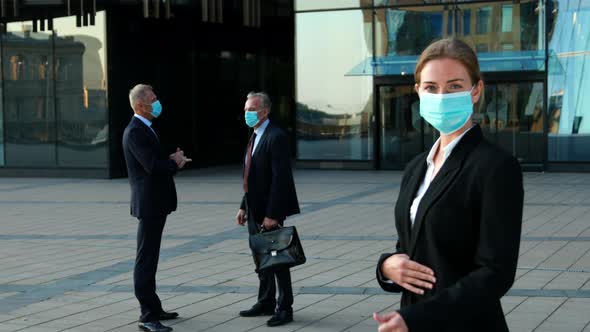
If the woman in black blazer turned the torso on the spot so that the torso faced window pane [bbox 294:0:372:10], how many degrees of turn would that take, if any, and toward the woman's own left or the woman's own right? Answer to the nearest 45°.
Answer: approximately 135° to the woman's own right

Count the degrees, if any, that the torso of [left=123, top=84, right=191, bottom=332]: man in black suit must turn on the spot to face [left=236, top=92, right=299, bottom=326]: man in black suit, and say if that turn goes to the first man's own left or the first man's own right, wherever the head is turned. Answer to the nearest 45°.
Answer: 0° — they already face them

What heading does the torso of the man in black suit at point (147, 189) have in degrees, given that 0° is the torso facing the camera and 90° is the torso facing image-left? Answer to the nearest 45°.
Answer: approximately 270°

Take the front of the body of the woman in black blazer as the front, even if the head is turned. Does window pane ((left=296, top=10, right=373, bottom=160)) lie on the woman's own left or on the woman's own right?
on the woman's own right

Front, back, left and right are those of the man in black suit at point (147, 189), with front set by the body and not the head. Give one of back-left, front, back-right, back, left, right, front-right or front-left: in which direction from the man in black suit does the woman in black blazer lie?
right

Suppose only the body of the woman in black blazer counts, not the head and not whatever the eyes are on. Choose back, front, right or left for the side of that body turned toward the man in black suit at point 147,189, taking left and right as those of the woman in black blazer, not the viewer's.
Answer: right

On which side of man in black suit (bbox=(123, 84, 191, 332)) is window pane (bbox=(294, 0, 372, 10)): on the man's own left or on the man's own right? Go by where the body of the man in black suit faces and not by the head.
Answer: on the man's own left

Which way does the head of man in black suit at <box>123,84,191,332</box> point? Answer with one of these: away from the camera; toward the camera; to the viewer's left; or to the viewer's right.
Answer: to the viewer's right

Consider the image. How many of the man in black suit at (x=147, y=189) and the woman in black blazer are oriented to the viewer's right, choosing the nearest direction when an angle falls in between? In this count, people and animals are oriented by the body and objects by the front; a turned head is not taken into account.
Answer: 1

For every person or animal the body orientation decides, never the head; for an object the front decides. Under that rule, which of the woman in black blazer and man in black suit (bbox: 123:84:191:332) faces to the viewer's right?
the man in black suit

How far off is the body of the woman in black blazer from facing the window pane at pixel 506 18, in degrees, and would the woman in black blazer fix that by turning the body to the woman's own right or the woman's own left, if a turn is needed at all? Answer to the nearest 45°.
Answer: approximately 135° to the woman's own right

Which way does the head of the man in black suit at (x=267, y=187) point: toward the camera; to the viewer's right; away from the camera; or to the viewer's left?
to the viewer's left

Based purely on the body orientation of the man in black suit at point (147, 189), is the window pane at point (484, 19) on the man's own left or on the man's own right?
on the man's own left
